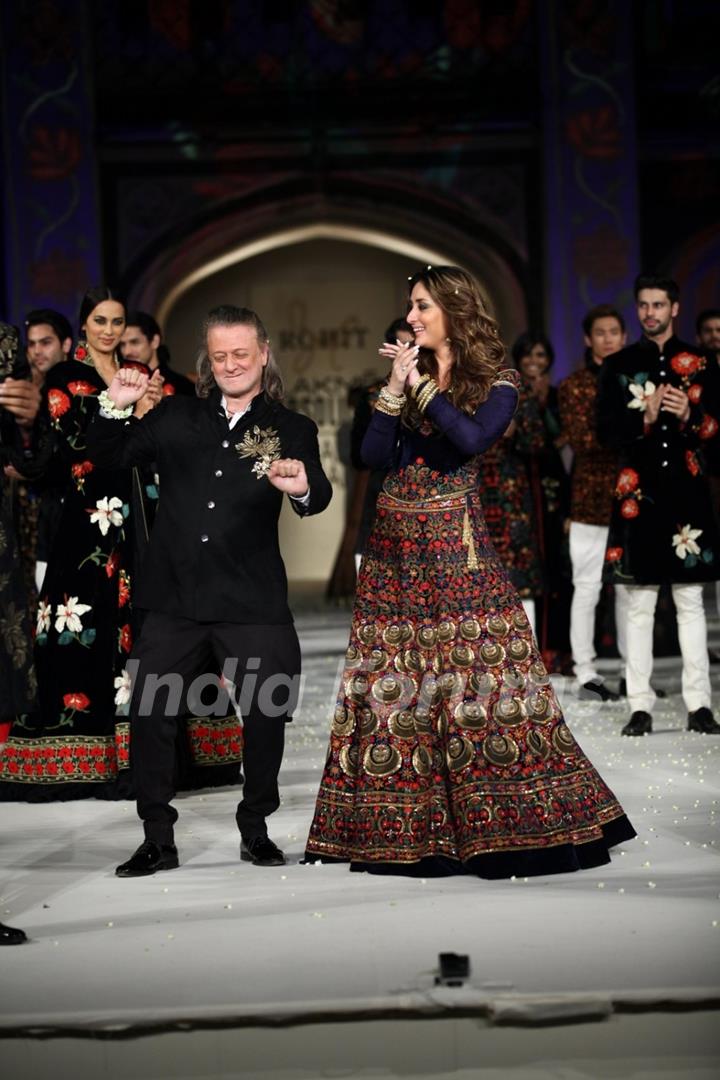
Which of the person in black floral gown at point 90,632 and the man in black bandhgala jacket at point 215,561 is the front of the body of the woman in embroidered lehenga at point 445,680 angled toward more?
the man in black bandhgala jacket

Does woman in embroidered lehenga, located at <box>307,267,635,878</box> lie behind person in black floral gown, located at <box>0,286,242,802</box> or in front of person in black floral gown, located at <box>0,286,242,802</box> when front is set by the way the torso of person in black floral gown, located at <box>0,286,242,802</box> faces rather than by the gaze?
in front

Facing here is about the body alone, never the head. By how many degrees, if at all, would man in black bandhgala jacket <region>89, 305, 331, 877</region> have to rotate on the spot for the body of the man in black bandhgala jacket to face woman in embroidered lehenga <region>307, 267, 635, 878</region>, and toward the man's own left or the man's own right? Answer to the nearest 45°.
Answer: approximately 90° to the man's own left

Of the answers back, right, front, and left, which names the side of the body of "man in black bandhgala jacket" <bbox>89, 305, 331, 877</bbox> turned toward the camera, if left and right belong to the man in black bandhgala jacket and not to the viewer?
front

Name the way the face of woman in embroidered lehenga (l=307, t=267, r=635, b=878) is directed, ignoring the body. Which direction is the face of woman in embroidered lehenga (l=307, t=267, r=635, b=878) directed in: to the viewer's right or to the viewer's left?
to the viewer's left

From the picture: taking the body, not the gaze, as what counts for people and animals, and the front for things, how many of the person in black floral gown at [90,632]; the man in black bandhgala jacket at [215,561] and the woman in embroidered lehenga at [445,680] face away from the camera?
0

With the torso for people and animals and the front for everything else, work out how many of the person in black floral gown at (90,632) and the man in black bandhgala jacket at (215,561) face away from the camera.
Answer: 0

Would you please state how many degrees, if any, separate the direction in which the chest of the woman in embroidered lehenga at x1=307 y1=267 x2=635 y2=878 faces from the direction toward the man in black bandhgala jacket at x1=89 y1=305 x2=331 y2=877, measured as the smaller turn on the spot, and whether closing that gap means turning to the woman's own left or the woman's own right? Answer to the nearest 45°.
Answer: approximately 45° to the woman's own right

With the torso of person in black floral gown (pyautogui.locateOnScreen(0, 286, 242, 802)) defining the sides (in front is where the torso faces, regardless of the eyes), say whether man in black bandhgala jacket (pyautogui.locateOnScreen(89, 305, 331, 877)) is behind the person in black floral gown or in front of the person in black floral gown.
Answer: in front

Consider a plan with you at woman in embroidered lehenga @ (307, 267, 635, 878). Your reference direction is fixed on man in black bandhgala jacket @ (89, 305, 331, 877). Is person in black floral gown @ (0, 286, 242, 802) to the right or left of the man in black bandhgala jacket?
right

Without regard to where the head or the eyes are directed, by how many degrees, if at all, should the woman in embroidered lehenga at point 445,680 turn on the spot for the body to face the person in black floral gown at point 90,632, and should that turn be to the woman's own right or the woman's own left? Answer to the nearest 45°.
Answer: approximately 90° to the woman's own right

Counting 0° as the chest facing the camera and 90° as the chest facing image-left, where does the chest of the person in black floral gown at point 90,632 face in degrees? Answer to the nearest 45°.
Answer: approximately 315°

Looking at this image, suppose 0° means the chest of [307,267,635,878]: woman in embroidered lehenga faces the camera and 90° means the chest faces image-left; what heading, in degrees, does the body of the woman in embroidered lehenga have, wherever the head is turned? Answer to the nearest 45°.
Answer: approximately 45°
